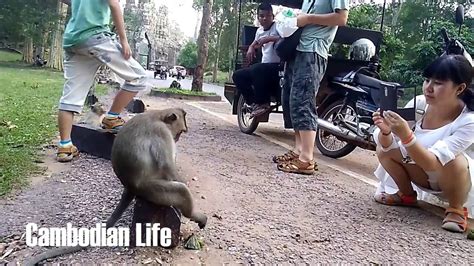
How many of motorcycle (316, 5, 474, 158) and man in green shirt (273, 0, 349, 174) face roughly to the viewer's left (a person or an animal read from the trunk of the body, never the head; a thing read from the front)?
1

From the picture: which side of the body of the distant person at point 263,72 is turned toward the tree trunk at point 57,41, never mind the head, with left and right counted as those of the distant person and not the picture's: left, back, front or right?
right

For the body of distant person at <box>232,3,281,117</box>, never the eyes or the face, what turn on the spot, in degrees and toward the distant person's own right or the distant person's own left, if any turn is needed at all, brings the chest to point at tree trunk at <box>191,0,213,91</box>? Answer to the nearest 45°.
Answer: approximately 135° to the distant person's own right

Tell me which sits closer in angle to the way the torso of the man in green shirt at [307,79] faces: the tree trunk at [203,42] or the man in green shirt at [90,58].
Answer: the man in green shirt

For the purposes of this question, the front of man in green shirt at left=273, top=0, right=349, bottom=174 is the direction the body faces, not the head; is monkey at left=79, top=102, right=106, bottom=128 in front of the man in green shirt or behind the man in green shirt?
in front

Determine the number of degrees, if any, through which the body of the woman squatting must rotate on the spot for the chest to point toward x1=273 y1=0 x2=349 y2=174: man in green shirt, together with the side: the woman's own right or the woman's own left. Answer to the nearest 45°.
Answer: approximately 90° to the woman's own right

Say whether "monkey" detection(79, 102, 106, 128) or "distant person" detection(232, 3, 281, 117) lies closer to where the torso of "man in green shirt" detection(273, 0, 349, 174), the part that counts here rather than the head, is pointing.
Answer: the monkey

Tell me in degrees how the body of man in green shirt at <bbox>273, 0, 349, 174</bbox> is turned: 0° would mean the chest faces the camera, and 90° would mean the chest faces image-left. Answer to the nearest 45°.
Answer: approximately 90°

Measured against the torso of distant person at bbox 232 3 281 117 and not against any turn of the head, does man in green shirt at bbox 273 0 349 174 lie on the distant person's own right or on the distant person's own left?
on the distant person's own left

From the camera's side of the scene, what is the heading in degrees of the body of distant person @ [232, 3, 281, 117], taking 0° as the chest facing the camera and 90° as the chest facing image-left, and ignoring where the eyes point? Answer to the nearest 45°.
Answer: approximately 45°

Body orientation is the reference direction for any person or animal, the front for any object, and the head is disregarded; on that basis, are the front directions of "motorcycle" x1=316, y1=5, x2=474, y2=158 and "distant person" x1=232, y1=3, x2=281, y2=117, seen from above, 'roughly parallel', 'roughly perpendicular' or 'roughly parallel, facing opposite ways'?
roughly perpendicular
